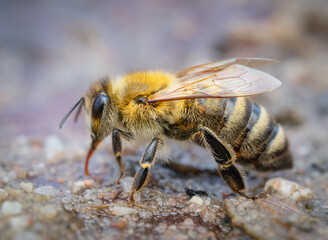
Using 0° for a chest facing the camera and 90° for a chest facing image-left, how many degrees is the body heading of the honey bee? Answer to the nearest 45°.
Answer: approximately 90°

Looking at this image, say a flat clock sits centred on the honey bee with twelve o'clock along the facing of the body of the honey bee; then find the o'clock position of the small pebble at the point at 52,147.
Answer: The small pebble is roughly at 1 o'clock from the honey bee.

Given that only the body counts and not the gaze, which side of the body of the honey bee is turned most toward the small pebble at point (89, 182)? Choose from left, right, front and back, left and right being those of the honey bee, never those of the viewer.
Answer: front

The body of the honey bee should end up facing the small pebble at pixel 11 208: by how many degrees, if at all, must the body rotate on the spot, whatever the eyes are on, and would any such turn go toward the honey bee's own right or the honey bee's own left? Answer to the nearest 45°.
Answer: approximately 45° to the honey bee's own left

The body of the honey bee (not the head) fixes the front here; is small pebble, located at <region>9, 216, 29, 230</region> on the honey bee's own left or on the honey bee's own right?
on the honey bee's own left

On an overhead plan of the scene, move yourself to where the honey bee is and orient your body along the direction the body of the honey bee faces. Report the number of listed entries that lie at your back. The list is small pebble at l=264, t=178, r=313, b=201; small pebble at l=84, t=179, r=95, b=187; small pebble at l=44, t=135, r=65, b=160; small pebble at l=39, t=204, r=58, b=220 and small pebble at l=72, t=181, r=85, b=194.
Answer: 1

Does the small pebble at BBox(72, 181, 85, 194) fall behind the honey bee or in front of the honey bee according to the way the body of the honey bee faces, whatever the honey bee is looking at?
in front

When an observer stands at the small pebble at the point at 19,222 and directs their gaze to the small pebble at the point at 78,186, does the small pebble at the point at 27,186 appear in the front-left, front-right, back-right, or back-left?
front-left

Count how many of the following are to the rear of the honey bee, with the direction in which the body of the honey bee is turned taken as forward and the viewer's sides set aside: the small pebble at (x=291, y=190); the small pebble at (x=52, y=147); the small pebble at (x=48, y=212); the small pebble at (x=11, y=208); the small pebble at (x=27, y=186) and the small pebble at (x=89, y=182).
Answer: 1

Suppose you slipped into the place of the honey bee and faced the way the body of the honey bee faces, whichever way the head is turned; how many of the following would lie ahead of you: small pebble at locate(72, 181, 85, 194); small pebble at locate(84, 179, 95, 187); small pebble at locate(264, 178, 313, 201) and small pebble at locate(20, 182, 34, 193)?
3

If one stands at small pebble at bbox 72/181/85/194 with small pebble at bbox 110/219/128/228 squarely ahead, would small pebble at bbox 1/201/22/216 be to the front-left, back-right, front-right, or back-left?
front-right

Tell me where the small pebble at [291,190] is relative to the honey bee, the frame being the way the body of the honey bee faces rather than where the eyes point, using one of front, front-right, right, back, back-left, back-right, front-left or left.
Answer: back

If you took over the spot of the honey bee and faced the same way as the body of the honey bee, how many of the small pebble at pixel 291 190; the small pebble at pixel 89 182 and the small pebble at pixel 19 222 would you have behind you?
1

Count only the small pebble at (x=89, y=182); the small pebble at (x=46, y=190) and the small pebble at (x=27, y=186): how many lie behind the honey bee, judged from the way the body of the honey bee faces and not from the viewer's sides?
0

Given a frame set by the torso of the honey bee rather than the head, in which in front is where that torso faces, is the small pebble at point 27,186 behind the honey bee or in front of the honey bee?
in front
